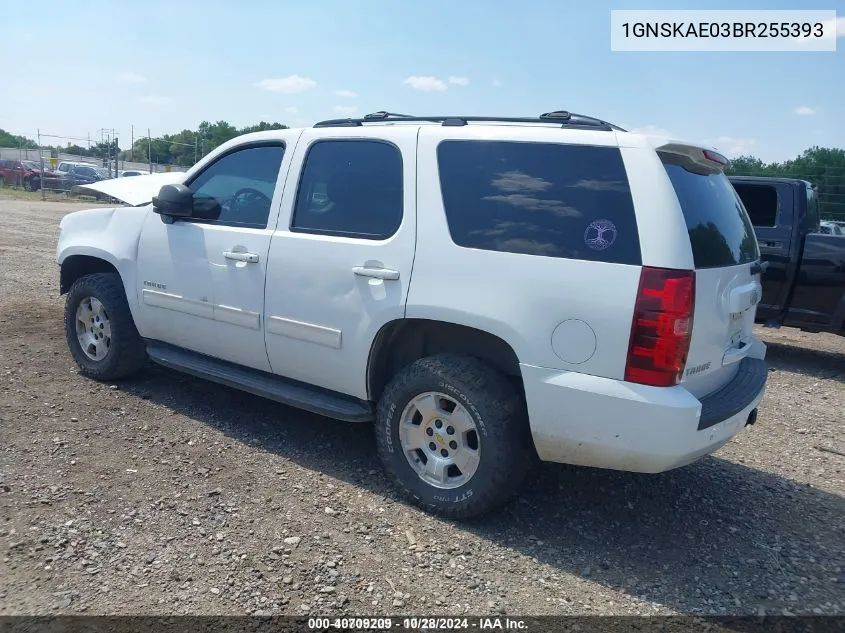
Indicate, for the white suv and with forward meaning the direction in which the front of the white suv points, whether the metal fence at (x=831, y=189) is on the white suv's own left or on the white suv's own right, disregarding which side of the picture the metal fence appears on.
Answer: on the white suv's own right

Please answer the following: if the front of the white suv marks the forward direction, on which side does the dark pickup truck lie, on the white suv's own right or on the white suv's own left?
on the white suv's own right

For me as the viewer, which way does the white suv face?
facing away from the viewer and to the left of the viewer

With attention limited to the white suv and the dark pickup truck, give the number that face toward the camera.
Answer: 0

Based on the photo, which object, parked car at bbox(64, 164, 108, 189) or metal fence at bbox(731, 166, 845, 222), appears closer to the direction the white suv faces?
the parked car
